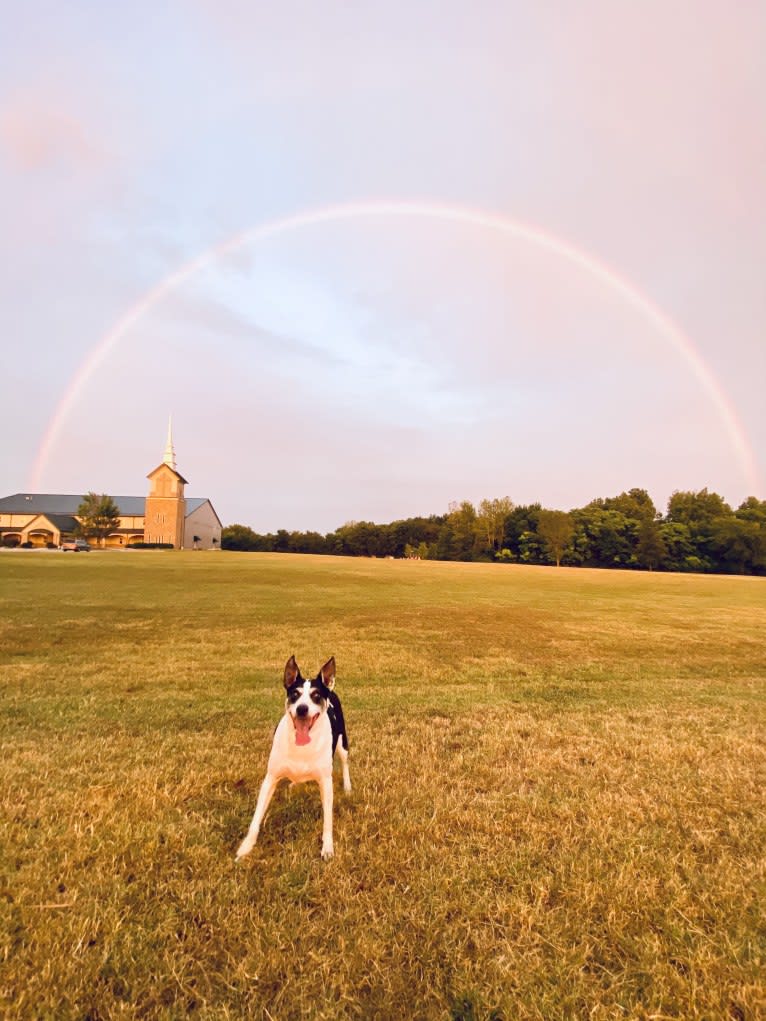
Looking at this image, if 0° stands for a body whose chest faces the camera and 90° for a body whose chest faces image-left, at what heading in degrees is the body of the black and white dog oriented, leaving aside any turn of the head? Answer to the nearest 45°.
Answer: approximately 0°
